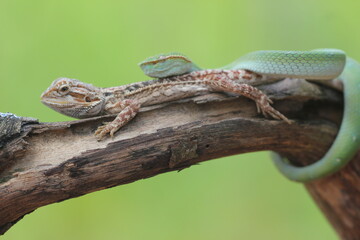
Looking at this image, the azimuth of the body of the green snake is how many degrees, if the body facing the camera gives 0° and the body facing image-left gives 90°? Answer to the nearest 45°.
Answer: approximately 90°

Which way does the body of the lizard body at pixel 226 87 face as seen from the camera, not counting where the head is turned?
to the viewer's left
